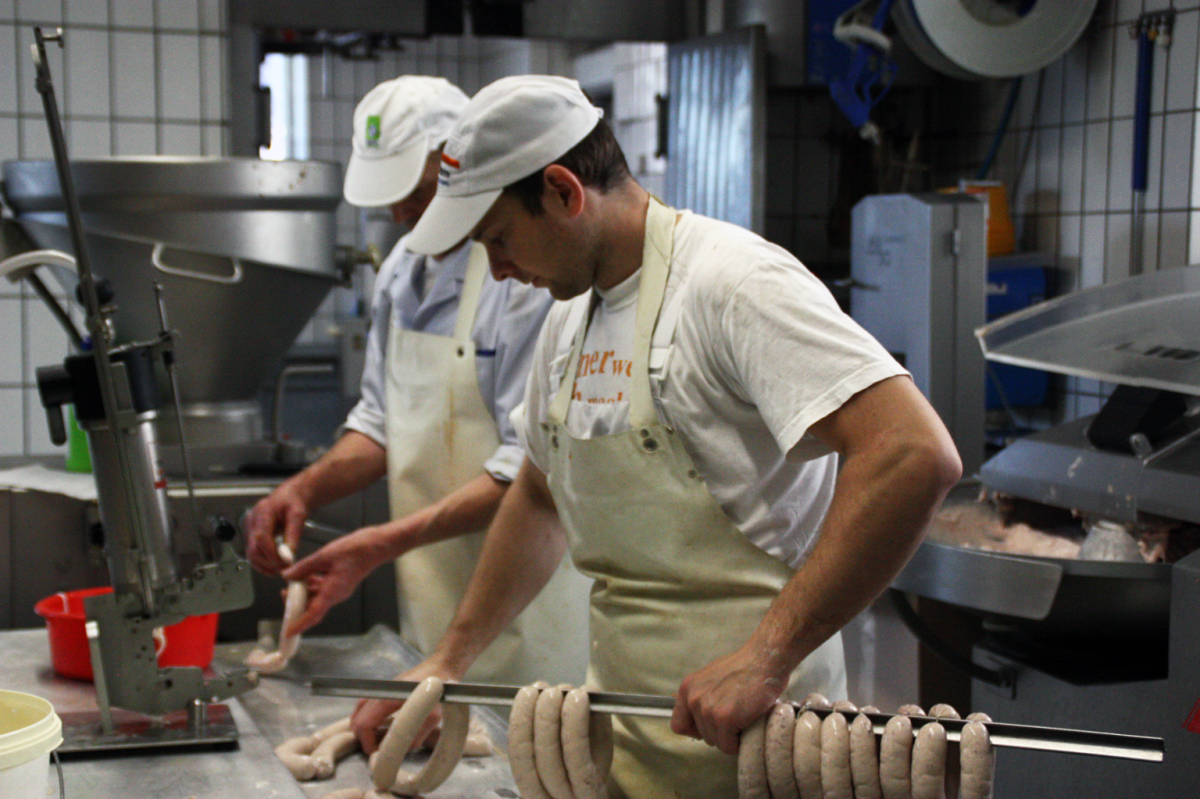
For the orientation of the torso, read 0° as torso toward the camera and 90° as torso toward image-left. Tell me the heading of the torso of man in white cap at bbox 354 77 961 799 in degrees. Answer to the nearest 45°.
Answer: approximately 45°

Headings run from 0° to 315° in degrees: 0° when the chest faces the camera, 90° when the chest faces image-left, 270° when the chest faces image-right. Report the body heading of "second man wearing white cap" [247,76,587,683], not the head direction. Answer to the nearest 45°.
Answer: approximately 45°

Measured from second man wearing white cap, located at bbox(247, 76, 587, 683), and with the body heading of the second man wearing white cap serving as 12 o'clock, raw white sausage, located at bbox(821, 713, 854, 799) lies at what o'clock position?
The raw white sausage is roughly at 10 o'clock from the second man wearing white cap.

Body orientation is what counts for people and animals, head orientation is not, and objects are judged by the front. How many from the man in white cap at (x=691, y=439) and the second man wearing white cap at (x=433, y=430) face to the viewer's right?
0

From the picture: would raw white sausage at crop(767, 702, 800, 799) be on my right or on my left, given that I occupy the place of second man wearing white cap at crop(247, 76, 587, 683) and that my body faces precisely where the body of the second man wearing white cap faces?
on my left

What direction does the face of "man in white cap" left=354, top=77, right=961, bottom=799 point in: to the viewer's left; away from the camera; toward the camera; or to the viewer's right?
to the viewer's left

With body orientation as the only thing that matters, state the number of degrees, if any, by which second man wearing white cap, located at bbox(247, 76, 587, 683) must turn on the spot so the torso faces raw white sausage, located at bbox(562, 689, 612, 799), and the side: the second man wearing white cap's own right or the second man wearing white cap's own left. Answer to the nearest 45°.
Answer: approximately 45° to the second man wearing white cap's own left

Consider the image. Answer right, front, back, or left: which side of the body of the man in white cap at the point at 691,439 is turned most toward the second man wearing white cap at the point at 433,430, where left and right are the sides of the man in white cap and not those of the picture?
right
